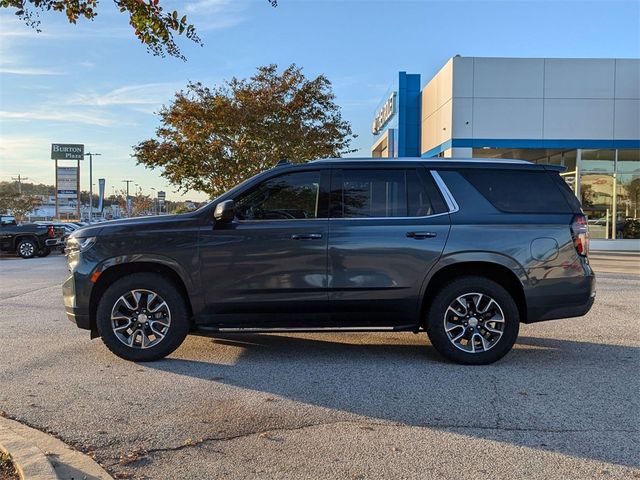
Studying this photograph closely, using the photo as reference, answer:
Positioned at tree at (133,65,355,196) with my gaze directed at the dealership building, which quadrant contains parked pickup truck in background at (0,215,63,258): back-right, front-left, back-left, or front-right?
back-right

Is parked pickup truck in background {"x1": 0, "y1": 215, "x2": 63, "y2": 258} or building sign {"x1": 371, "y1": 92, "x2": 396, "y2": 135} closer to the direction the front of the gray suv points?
the parked pickup truck in background

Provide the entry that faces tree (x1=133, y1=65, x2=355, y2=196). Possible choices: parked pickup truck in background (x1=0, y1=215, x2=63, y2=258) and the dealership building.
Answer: the dealership building

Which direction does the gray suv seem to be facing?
to the viewer's left

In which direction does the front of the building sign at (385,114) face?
to the viewer's left

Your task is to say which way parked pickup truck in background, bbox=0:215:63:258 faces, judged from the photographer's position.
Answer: facing away from the viewer and to the left of the viewer

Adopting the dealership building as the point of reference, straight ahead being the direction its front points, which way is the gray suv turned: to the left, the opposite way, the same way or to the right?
the same way

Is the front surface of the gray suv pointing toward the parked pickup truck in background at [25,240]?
no

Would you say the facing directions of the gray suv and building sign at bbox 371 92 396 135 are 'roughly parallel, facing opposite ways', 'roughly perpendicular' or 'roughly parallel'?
roughly parallel

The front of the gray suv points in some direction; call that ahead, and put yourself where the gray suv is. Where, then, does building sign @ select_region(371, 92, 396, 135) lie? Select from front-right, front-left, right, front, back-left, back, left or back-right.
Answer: right

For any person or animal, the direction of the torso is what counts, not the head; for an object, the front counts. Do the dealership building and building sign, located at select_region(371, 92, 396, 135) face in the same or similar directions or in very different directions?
same or similar directions

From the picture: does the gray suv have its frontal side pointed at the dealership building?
no

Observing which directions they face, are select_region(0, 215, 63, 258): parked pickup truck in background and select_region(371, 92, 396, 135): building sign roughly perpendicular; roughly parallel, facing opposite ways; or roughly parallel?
roughly parallel
